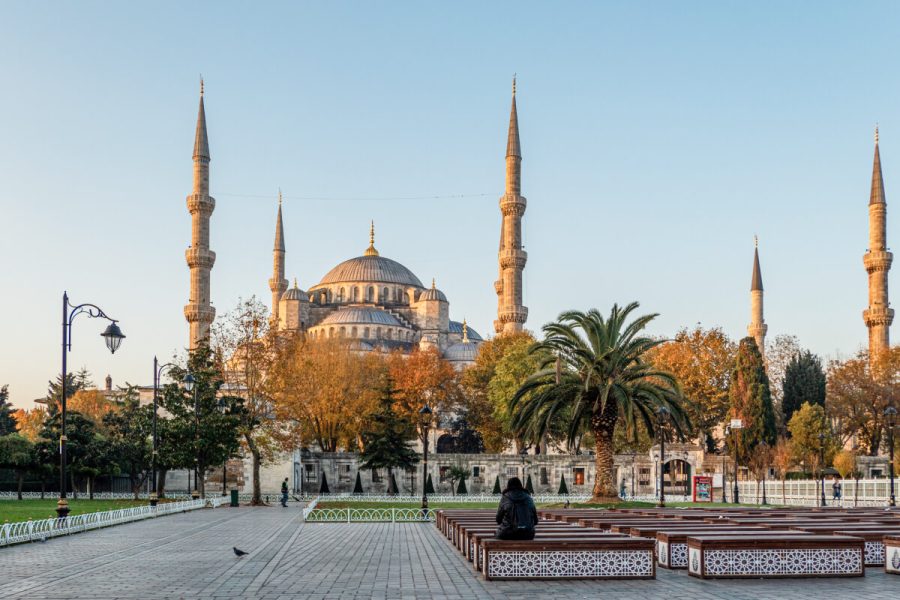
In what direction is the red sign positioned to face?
toward the camera

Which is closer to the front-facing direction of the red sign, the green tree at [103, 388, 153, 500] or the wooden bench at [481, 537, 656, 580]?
the wooden bench

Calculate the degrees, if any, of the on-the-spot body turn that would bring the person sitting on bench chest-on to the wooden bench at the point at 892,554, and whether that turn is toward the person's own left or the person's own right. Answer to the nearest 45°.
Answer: approximately 90° to the person's own right

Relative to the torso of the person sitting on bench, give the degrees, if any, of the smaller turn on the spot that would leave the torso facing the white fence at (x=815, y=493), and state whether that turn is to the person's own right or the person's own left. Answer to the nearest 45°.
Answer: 0° — they already face it

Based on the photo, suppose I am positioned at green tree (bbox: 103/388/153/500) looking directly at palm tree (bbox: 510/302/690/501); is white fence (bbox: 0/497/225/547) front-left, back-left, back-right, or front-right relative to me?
front-right

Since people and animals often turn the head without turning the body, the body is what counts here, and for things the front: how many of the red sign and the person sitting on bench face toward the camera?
1

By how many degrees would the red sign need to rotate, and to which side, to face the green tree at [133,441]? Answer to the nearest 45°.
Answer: approximately 90° to its right

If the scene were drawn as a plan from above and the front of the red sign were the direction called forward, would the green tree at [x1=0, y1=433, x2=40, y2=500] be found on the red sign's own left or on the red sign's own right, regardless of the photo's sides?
on the red sign's own right

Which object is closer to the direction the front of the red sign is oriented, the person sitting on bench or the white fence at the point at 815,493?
the person sitting on bench

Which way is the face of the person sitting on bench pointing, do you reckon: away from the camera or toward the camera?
away from the camera

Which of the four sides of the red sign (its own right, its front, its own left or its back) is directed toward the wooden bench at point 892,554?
front

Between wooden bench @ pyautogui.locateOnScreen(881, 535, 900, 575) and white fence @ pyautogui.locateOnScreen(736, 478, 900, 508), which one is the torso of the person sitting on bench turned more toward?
the white fence

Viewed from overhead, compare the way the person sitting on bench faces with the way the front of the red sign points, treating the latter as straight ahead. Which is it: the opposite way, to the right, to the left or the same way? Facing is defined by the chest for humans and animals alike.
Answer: the opposite way

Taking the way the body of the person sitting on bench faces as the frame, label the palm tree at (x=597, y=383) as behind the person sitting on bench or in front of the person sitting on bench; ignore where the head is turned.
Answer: in front

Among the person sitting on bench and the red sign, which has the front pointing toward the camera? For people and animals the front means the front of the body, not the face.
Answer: the red sign

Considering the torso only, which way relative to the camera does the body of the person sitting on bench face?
away from the camera

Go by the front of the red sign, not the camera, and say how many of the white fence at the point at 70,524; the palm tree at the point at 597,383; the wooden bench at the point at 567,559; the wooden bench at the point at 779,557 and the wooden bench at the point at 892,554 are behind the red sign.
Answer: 0
